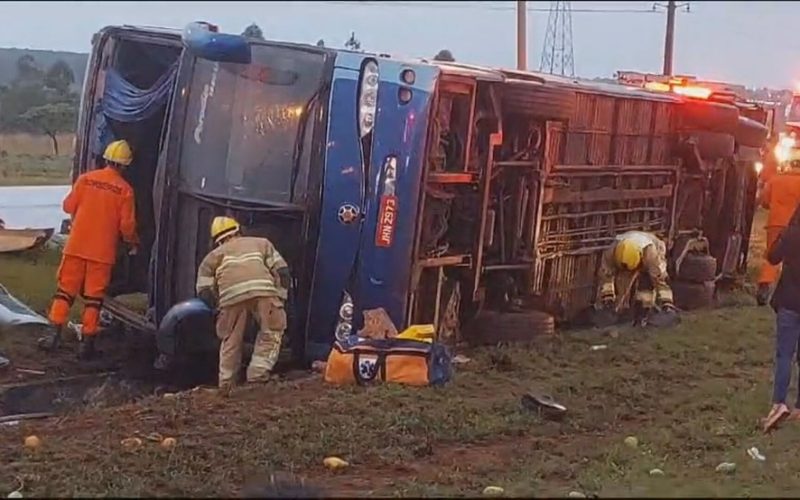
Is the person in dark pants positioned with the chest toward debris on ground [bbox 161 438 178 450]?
yes

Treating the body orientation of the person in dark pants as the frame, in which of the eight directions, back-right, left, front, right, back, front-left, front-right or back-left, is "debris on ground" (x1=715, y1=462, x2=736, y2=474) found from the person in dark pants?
front-left

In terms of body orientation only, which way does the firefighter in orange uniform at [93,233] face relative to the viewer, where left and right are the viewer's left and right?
facing away from the viewer

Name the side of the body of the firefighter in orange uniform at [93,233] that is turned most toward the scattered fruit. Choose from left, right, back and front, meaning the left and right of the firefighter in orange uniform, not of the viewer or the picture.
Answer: back

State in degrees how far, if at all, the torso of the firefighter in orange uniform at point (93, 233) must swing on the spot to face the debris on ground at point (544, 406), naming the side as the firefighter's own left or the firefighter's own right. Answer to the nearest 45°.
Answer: approximately 135° to the firefighter's own right

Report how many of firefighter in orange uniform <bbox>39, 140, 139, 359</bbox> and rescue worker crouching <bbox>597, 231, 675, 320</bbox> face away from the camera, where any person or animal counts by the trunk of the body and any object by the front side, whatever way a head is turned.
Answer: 1

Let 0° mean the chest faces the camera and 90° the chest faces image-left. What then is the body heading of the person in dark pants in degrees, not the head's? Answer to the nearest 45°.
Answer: approximately 45°

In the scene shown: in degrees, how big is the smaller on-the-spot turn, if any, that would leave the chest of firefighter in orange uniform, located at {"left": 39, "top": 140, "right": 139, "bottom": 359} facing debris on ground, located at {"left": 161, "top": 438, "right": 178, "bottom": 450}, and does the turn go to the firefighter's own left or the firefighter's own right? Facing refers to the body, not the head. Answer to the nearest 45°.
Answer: approximately 180°

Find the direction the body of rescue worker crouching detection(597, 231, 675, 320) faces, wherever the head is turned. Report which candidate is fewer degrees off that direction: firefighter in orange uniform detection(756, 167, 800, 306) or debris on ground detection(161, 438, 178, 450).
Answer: the debris on ground

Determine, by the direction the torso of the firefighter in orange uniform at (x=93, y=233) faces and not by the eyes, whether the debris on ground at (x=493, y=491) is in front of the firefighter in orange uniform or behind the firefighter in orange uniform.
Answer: behind

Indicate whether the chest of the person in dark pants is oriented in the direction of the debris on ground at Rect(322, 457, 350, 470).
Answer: yes

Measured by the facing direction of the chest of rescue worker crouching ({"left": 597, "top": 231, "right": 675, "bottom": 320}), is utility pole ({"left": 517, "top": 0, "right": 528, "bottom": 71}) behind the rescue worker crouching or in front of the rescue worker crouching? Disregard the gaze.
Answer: behind

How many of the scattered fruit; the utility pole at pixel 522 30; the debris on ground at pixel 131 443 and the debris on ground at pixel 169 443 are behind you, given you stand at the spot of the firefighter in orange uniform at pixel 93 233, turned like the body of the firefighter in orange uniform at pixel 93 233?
3

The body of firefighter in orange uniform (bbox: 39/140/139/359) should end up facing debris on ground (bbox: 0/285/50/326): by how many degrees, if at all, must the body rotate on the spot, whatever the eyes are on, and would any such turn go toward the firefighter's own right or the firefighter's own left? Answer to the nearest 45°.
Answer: approximately 45° to the firefighter's own left

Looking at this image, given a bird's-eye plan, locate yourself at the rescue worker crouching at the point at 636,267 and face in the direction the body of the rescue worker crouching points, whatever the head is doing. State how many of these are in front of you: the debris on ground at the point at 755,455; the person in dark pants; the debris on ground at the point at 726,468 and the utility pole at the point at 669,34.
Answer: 3
